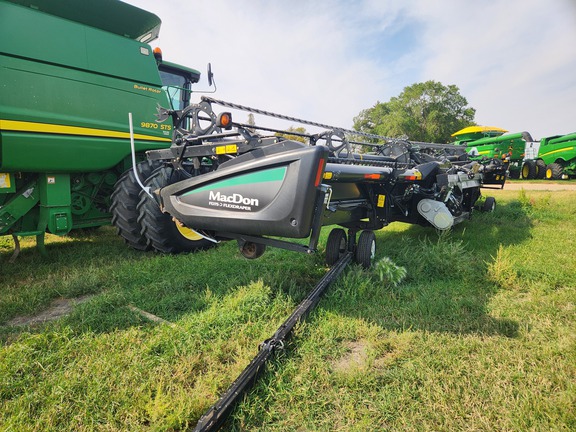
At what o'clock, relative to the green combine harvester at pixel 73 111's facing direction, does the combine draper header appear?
The combine draper header is roughly at 3 o'clock from the green combine harvester.

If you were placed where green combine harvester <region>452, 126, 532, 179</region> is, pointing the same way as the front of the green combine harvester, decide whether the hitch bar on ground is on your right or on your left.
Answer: on your left

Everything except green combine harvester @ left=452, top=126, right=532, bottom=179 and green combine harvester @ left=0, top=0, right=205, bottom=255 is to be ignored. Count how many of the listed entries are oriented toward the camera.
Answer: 0

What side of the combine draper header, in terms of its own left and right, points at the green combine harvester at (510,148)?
right

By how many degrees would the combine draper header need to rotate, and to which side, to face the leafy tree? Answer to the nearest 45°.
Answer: approximately 135° to its right

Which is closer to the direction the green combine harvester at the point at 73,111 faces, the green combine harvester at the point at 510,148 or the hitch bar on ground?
the green combine harvester

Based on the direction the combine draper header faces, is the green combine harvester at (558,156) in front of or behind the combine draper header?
behind

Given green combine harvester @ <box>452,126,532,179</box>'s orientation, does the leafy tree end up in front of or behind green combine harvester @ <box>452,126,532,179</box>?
in front

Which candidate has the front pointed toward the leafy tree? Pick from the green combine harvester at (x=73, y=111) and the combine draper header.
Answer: the green combine harvester

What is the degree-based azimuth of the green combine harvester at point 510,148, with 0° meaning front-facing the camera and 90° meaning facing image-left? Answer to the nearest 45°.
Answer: approximately 135°

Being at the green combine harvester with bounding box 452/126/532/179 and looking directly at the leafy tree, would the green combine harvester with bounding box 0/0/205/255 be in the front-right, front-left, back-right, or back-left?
back-left

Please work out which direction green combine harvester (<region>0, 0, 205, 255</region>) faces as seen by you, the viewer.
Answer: facing away from the viewer and to the right of the viewer

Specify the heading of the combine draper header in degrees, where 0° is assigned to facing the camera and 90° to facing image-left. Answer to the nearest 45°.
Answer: approximately 45°

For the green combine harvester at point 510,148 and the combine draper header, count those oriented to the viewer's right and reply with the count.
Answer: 0
